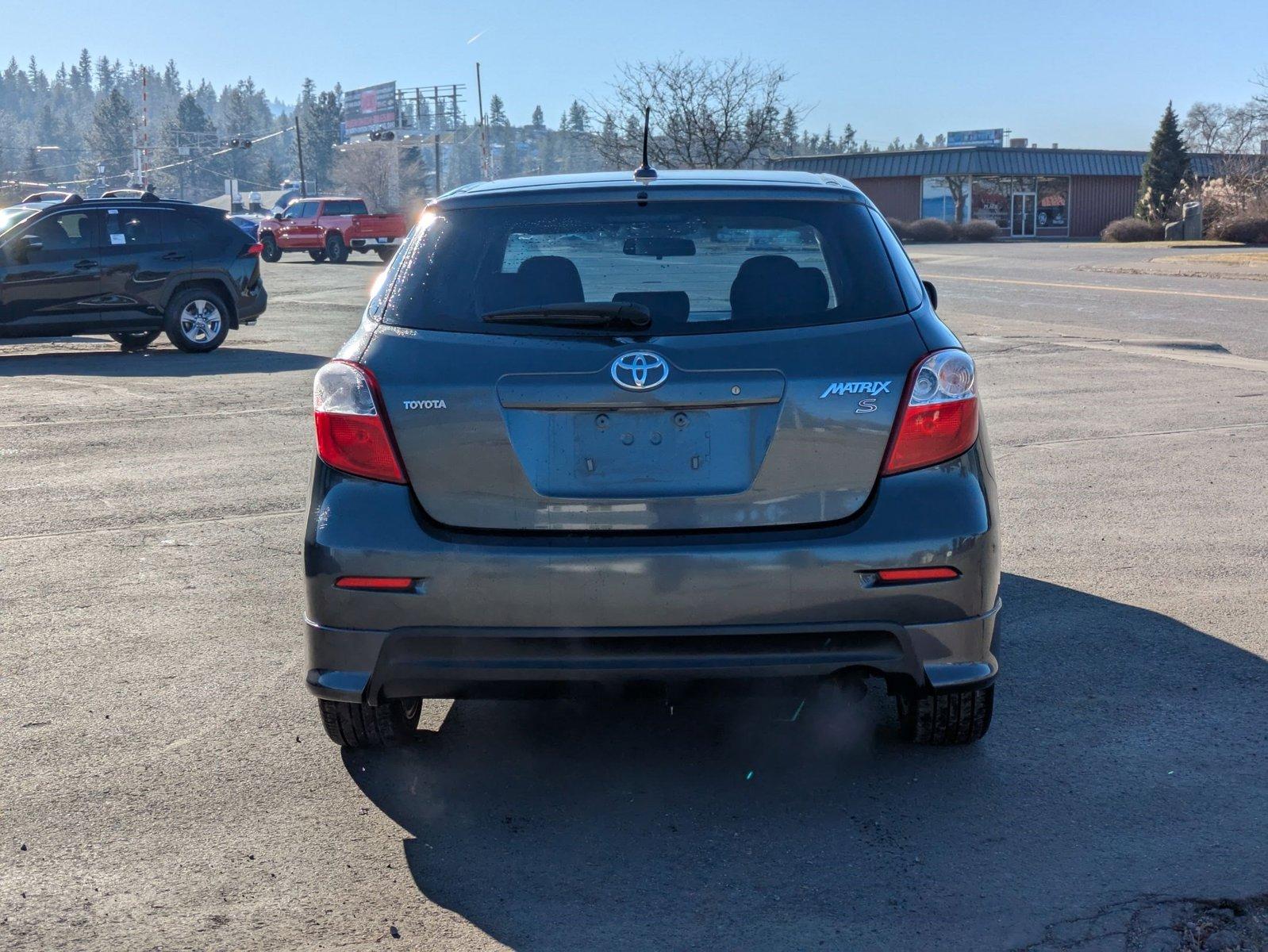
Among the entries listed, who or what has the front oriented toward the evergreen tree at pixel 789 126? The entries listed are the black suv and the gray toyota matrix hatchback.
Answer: the gray toyota matrix hatchback

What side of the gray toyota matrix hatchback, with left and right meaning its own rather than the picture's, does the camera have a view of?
back

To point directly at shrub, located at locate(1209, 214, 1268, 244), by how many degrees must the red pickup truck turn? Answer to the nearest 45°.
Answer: approximately 135° to its right

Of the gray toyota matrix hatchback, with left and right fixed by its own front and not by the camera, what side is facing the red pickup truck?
front

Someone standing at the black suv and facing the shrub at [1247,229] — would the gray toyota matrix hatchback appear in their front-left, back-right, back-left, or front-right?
back-right

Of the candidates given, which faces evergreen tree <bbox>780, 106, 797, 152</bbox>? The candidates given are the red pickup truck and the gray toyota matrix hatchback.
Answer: the gray toyota matrix hatchback

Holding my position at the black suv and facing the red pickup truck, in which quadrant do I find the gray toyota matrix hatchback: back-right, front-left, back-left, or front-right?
back-right

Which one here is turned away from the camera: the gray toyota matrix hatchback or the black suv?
the gray toyota matrix hatchback

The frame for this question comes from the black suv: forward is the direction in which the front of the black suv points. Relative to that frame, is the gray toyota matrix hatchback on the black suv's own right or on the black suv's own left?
on the black suv's own left

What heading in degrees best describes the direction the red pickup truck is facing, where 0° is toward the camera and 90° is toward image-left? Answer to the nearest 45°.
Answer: approximately 135°

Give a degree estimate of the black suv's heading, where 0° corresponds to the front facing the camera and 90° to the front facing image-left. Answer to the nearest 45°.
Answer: approximately 45°

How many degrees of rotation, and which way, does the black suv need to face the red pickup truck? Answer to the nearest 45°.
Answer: approximately 135° to its right

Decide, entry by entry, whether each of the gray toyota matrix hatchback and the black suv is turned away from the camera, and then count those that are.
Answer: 1
